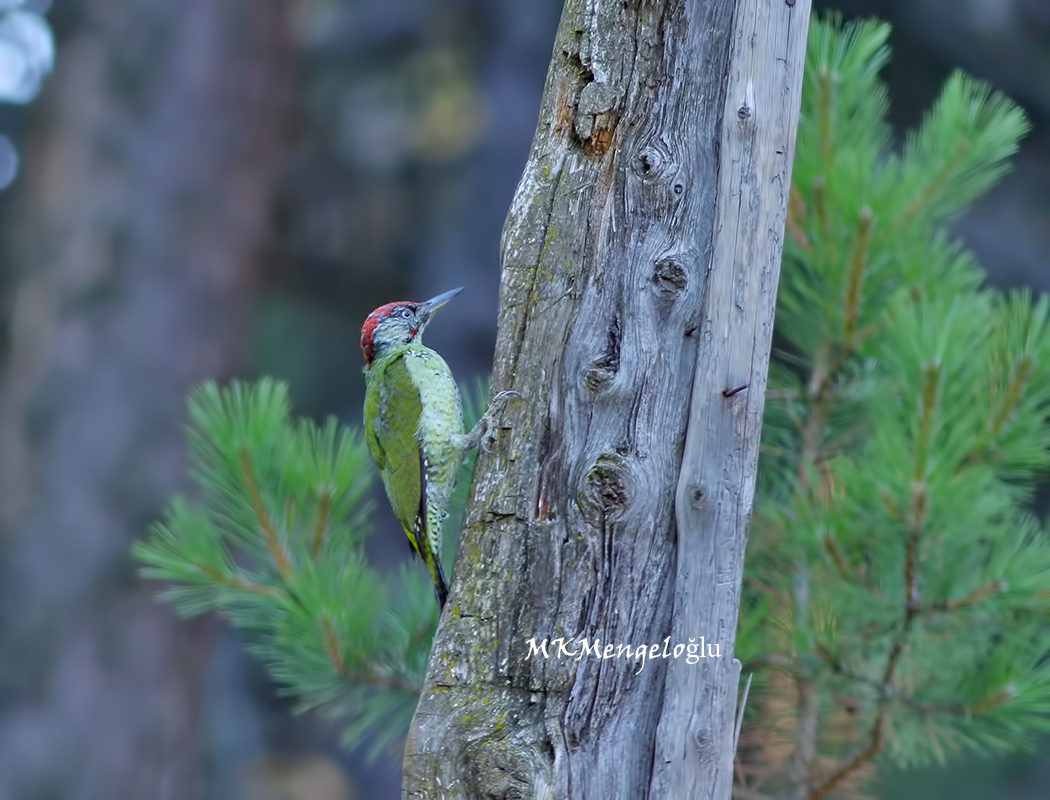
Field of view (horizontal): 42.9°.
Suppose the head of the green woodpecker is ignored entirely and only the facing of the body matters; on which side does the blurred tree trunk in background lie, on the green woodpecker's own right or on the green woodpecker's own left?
on the green woodpecker's own left

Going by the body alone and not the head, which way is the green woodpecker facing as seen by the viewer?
to the viewer's right
